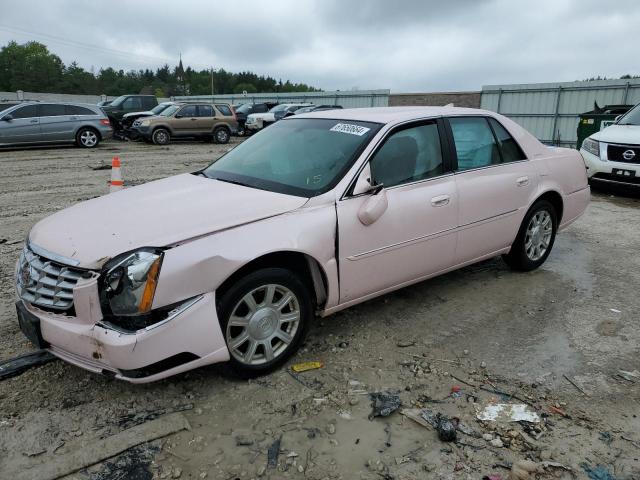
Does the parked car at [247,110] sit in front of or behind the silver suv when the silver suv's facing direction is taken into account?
behind

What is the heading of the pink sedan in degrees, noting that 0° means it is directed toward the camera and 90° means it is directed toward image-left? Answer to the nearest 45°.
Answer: approximately 45°

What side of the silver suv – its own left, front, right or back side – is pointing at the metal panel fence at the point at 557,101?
back

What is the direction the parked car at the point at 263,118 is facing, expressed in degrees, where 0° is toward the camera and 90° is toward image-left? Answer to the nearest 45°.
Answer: approximately 45°

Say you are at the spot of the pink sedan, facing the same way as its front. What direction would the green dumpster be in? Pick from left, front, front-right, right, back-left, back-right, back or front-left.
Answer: back

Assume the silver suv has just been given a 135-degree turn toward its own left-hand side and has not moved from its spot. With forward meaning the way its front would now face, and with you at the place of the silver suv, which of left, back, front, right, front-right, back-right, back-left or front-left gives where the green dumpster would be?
front
